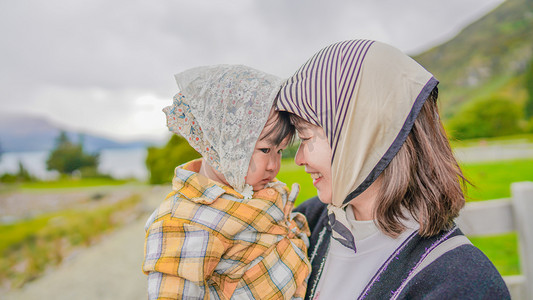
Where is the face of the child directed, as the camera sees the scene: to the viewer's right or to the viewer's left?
to the viewer's right

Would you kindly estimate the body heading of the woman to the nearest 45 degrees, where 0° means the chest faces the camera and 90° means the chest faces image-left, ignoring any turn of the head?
approximately 45°

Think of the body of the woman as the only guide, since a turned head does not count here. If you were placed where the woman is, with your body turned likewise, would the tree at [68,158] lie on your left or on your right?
on your right

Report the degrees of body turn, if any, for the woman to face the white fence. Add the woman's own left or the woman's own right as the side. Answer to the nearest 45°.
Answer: approximately 180°

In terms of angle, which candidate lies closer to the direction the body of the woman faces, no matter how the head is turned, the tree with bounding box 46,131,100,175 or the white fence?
the tree

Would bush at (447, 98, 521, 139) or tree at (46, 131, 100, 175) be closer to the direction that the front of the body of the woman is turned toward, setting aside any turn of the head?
the tree

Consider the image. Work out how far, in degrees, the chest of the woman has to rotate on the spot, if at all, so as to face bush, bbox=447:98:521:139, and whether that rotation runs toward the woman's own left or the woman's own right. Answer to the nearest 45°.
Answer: approximately 135° to the woman's own right
